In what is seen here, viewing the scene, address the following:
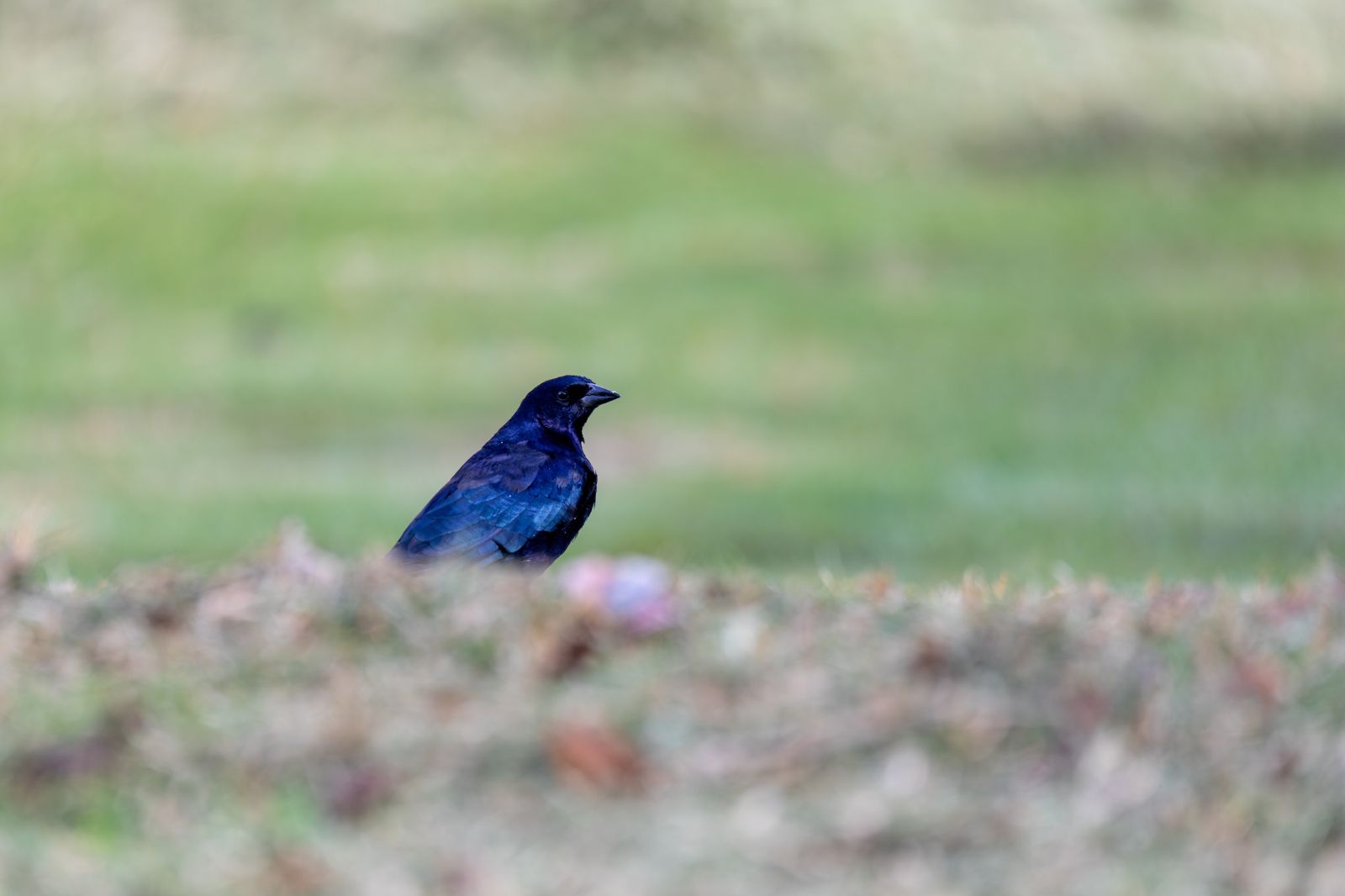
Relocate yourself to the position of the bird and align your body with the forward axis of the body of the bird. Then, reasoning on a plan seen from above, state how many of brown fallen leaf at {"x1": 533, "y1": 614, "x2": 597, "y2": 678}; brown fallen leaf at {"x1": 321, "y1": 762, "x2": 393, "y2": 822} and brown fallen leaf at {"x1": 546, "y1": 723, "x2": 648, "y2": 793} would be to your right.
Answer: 3

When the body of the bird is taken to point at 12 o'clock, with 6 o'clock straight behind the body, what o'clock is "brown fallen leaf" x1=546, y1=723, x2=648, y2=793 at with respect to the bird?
The brown fallen leaf is roughly at 3 o'clock from the bird.

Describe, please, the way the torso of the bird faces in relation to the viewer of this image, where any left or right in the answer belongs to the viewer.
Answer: facing to the right of the viewer

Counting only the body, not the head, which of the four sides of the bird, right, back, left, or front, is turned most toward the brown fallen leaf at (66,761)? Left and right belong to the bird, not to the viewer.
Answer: right

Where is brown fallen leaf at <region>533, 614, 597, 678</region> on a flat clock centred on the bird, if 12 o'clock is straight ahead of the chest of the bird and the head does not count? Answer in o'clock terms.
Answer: The brown fallen leaf is roughly at 3 o'clock from the bird.

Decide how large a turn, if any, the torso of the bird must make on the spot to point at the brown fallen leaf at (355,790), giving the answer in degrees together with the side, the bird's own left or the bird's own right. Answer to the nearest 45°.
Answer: approximately 90° to the bird's own right
